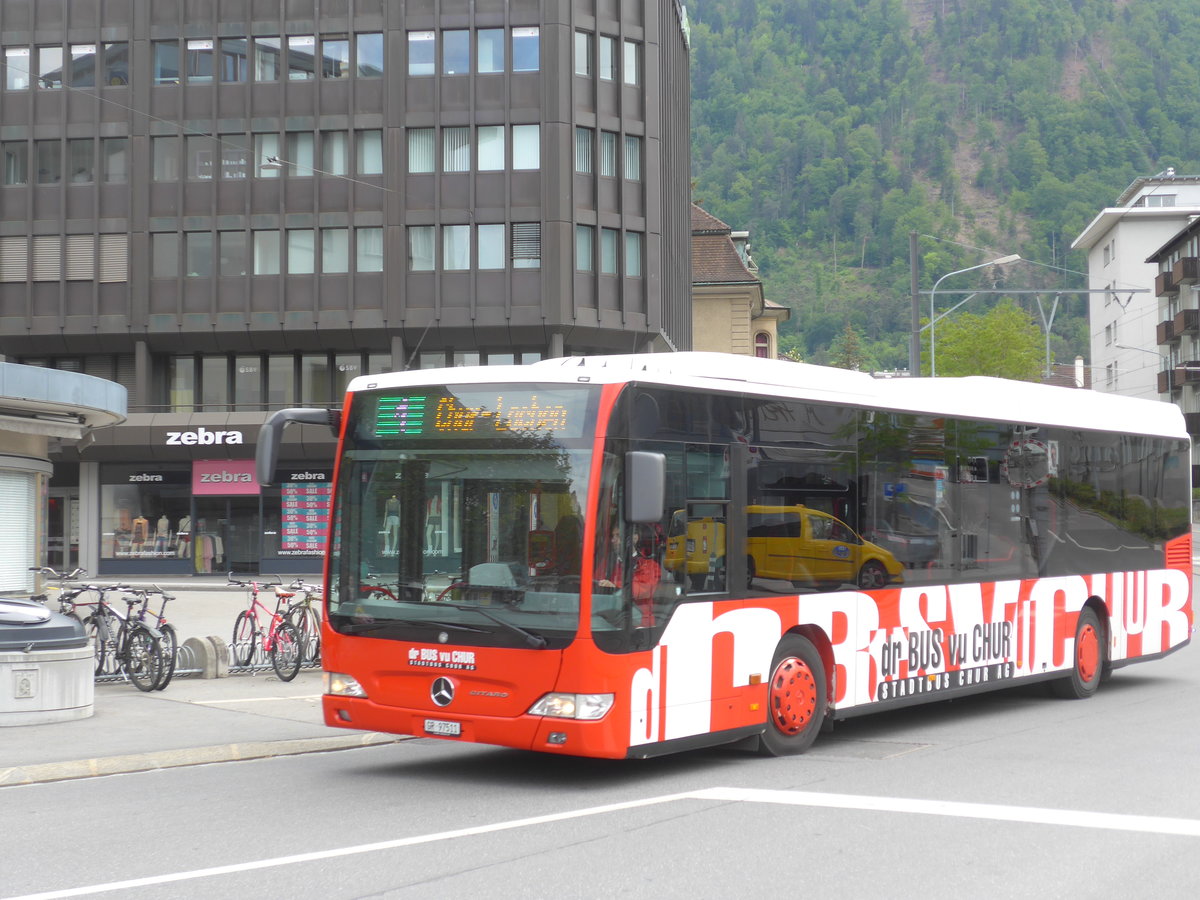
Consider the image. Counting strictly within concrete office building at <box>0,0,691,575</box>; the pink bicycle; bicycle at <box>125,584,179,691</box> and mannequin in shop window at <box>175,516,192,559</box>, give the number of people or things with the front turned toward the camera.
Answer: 2

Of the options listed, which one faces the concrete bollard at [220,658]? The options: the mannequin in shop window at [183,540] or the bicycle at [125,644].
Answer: the mannequin in shop window

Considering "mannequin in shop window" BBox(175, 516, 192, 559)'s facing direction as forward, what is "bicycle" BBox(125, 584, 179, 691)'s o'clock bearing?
The bicycle is roughly at 12 o'clock from the mannequin in shop window.

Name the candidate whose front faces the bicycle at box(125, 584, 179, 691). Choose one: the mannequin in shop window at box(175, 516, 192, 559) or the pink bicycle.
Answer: the mannequin in shop window

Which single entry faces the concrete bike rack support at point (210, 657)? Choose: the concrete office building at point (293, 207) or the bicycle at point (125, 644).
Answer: the concrete office building
